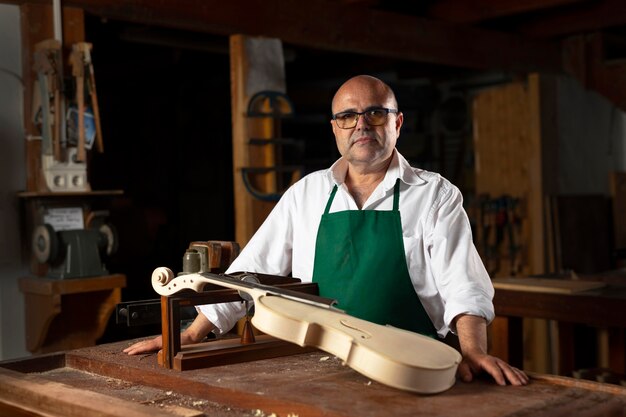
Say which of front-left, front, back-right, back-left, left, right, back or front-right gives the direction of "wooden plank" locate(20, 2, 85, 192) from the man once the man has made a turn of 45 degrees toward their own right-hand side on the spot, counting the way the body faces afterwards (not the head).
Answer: right

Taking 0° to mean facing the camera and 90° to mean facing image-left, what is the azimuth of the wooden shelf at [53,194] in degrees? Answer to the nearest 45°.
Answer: approximately 0°

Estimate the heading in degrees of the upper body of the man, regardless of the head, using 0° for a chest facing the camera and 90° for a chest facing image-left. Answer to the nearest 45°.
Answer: approximately 0°

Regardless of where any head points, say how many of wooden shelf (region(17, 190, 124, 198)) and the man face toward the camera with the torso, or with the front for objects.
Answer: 2

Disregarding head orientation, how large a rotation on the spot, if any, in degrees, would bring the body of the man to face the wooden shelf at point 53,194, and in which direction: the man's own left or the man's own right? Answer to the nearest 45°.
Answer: approximately 135° to the man's own right

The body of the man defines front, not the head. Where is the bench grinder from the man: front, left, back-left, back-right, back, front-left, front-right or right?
back-right

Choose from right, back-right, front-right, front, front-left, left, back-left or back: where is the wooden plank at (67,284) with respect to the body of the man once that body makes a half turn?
front-left
